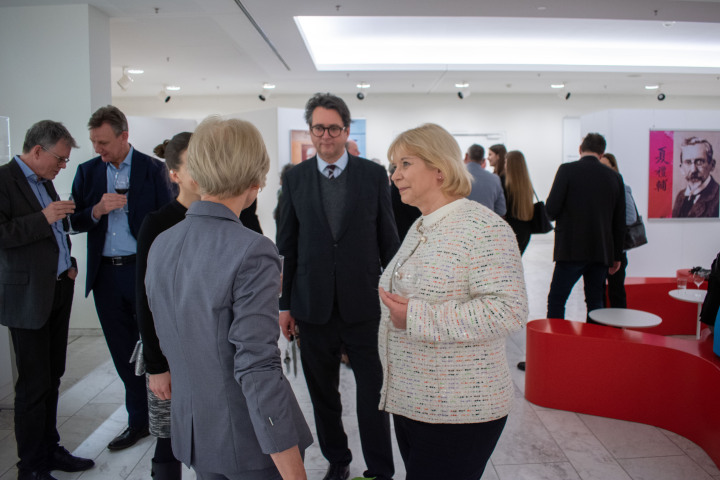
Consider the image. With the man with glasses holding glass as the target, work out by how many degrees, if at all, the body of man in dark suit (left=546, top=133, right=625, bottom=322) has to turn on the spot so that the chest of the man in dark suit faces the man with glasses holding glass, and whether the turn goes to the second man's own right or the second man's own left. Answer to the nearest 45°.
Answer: approximately 135° to the second man's own left

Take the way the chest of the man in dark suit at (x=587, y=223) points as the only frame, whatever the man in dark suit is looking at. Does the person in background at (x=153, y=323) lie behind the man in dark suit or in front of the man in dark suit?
behind

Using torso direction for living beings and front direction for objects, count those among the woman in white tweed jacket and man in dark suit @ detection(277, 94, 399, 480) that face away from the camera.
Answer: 0

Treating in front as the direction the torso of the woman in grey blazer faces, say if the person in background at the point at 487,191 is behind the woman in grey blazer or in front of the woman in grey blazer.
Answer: in front

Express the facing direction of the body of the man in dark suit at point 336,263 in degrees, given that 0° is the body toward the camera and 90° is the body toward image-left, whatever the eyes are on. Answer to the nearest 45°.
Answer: approximately 0°

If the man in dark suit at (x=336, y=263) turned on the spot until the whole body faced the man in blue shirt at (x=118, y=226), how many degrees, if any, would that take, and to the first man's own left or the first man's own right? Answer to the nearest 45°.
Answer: approximately 135° to the first man's own right

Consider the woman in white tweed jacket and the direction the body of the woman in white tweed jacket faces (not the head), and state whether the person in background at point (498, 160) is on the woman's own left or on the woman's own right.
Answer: on the woman's own right

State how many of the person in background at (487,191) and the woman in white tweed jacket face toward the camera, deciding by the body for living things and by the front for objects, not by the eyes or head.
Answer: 0

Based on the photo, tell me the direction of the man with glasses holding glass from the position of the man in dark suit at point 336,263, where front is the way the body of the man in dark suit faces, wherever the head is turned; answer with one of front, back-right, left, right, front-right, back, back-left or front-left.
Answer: right

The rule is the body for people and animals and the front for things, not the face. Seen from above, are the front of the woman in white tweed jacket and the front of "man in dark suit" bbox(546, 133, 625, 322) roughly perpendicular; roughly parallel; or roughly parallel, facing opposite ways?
roughly perpendicular

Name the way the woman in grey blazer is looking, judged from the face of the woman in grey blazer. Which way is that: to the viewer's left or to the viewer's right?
to the viewer's right

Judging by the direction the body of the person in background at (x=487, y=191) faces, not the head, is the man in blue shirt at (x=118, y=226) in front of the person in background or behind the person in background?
behind

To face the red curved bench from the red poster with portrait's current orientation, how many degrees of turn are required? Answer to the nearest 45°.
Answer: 0° — it already faces it

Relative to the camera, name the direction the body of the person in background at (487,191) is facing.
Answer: away from the camera

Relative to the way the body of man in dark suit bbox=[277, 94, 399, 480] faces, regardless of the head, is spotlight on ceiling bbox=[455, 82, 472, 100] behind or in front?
behind

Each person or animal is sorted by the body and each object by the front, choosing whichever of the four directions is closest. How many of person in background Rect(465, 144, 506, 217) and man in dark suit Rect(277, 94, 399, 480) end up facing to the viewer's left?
0

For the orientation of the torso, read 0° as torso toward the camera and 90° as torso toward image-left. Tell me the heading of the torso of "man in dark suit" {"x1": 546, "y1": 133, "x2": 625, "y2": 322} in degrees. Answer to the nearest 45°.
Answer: approximately 180°
